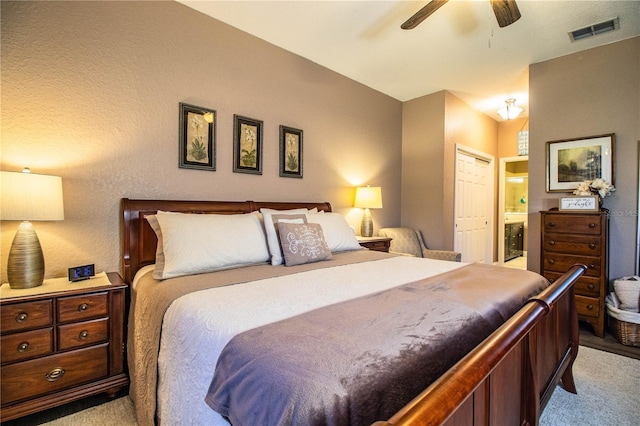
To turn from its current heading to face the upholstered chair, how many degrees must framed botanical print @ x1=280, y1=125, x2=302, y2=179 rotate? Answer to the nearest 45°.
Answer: approximately 90° to its left

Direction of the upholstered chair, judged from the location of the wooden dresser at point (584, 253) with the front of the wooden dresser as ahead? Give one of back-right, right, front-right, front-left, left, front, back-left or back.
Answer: front-right

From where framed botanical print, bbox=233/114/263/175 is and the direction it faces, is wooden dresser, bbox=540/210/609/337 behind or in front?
in front

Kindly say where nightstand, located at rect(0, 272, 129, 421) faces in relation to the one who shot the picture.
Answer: facing the viewer and to the right of the viewer

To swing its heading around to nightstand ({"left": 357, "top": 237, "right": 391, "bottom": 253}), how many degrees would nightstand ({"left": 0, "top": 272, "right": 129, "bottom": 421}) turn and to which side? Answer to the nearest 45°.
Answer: approximately 45° to its left

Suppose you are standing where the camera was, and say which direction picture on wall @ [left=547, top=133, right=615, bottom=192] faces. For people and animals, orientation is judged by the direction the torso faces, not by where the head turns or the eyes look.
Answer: facing the viewer and to the left of the viewer

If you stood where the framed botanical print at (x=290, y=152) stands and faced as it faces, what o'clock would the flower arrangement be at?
The flower arrangement is roughly at 11 o'clock from the framed botanical print.

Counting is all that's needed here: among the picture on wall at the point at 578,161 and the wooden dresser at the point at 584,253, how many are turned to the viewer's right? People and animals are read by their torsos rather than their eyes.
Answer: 0

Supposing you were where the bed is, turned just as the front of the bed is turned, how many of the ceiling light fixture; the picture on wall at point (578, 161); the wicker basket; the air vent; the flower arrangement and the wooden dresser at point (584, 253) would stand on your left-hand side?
6

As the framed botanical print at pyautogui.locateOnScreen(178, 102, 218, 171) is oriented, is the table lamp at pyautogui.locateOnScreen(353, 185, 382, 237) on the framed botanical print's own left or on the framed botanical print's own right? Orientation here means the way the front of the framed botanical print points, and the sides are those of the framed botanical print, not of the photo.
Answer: on the framed botanical print's own left

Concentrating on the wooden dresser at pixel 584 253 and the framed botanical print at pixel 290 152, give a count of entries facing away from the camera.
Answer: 0
